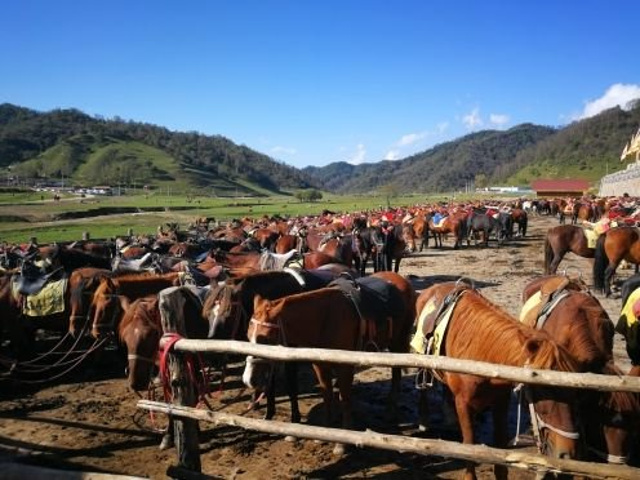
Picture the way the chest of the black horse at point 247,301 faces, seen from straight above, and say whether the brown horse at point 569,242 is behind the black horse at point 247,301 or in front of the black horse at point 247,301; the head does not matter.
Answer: behind

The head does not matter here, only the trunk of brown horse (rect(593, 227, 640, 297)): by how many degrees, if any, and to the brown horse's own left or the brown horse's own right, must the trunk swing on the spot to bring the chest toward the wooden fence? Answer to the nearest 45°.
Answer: approximately 90° to the brown horse's own right

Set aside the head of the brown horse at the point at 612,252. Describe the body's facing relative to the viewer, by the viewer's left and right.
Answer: facing to the right of the viewer

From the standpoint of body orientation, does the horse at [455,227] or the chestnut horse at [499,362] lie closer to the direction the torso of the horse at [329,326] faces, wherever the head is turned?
the chestnut horse

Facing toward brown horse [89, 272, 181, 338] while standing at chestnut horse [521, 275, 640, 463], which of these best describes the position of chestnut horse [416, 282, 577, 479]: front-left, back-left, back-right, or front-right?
front-left

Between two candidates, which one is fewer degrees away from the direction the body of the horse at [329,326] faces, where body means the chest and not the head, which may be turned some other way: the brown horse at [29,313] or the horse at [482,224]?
the brown horse
